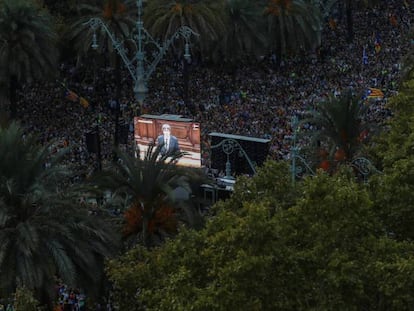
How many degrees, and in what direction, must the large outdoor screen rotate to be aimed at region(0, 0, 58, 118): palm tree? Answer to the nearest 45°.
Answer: approximately 135° to its right

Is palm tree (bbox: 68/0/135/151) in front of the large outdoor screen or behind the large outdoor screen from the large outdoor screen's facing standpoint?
behind

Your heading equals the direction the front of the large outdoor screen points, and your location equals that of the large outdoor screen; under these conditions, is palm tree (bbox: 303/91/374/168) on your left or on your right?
on your left

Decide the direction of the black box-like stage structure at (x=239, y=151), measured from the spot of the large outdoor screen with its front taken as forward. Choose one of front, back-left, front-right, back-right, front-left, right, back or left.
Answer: front-left

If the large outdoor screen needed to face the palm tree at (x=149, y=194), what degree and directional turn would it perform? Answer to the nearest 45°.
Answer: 0° — it already faces it

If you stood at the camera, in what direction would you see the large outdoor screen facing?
facing the viewer

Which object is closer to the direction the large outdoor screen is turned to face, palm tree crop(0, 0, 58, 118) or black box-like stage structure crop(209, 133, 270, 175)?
the black box-like stage structure

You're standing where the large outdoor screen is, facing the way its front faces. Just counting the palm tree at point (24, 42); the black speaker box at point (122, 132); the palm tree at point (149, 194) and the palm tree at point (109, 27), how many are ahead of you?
1
